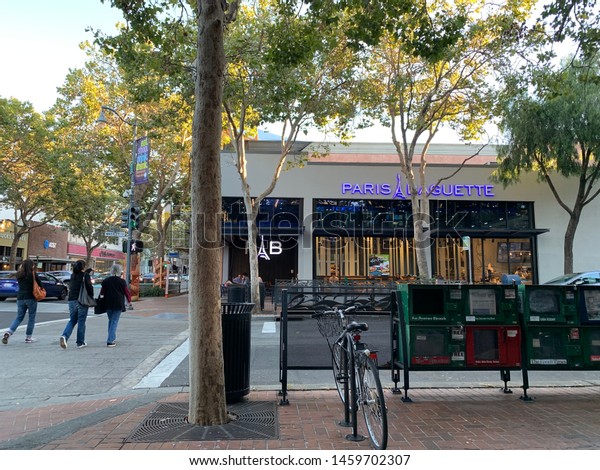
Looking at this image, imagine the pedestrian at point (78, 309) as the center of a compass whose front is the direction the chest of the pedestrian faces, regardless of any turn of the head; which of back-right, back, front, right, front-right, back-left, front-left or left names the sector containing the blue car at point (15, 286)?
front-left

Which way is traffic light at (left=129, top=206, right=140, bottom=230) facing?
toward the camera

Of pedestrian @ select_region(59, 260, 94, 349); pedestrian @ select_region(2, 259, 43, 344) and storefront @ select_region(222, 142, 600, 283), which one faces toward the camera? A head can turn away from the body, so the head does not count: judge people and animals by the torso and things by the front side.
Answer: the storefront

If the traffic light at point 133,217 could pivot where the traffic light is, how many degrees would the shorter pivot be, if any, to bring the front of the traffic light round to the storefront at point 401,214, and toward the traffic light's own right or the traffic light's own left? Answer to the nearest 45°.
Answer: approximately 90° to the traffic light's own left

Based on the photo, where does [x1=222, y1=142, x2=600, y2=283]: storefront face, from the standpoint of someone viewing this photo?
facing the viewer

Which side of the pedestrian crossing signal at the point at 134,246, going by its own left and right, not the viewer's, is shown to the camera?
front

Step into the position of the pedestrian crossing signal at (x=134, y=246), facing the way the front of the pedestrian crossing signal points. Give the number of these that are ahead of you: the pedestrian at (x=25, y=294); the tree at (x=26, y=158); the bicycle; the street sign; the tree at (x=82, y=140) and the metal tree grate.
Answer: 3

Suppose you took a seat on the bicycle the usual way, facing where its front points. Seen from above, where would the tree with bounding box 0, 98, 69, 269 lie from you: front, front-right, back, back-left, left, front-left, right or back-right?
front

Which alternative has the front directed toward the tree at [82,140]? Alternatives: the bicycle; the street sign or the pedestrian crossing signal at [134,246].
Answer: the bicycle

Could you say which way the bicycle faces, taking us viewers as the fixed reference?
facing away from the viewer and to the left of the viewer

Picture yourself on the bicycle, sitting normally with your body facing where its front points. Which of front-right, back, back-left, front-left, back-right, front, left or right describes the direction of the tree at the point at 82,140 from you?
front

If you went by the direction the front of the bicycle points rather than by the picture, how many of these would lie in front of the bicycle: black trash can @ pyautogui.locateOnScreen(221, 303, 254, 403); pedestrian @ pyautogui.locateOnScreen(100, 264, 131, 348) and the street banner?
3

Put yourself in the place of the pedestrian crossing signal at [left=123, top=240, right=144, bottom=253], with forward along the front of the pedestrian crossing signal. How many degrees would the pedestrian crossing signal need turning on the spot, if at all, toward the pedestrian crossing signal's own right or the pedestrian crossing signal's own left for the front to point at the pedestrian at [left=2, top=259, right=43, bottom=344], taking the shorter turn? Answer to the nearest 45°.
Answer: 0° — it already faces them

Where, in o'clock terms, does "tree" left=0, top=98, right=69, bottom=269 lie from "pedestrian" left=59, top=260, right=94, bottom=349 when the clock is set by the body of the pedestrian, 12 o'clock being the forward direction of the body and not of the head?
The tree is roughly at 10 o'clock from the pedestrian.

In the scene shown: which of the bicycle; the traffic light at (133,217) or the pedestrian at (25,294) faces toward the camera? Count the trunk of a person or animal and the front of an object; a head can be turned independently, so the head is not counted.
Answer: the traffic light
